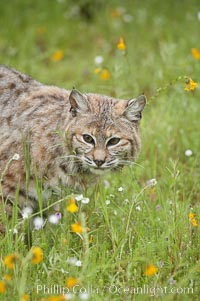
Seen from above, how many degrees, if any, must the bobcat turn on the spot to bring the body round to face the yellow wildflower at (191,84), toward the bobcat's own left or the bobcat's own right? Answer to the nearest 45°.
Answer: approximately 45° to the bobcat's own left

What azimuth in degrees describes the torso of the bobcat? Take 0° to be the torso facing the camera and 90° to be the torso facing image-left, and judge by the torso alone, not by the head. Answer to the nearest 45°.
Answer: approximately 315°

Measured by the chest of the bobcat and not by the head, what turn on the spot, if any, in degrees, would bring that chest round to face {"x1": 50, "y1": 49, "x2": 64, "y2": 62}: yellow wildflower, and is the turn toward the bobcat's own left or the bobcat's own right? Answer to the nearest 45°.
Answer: approximately 135° to the bobcat's own left
